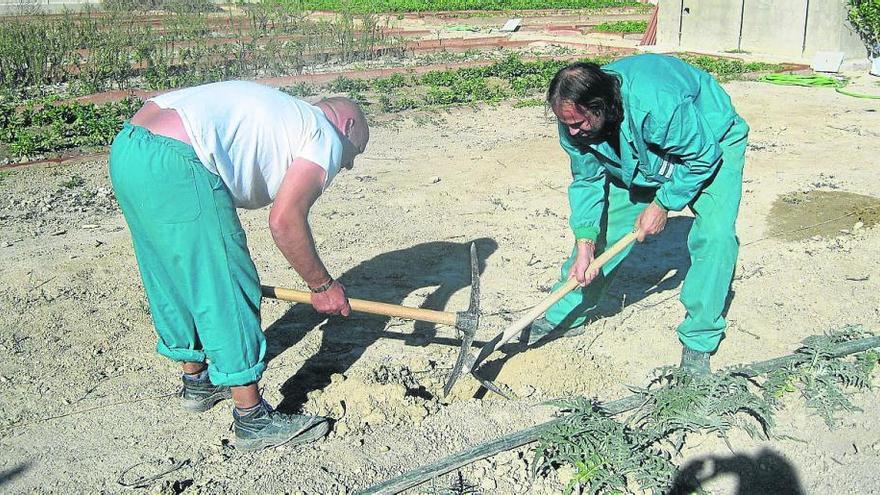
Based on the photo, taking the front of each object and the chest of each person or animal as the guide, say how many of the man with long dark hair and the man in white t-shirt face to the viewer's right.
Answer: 1

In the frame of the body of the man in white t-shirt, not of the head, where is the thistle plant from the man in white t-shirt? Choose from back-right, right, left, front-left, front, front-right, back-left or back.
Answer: front

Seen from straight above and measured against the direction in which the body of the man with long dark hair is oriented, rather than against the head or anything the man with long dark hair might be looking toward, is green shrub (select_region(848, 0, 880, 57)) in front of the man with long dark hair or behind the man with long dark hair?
behind

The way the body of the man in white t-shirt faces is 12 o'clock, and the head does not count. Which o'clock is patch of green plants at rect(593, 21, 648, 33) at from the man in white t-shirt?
The patch of green plants is roughly at 10 o'clock from the man in white t-shirt.

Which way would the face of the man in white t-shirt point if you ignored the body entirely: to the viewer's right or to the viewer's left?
to the viewer's right

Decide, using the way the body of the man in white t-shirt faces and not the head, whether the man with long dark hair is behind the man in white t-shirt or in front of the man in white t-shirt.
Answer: in front

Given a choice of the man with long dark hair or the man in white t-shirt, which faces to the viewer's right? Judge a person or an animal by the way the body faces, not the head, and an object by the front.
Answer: the man in white t-shirt

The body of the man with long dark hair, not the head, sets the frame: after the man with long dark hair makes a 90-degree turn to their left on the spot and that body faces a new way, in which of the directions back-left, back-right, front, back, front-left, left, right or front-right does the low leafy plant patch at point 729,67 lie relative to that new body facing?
back-left

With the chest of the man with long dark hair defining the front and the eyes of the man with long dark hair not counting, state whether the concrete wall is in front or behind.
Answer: behind

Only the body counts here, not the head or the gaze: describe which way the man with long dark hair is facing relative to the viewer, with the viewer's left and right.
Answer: facing the viewer and to the left of the viewer

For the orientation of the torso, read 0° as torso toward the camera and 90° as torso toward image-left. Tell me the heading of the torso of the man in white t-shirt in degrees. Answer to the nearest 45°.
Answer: approximately 270°

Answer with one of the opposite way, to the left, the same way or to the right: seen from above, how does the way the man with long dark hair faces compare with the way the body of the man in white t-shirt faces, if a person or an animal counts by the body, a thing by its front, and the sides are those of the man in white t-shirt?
the opposite way

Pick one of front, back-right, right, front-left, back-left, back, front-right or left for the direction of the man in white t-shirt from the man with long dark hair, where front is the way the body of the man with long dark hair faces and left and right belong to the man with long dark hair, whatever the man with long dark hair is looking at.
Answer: front
